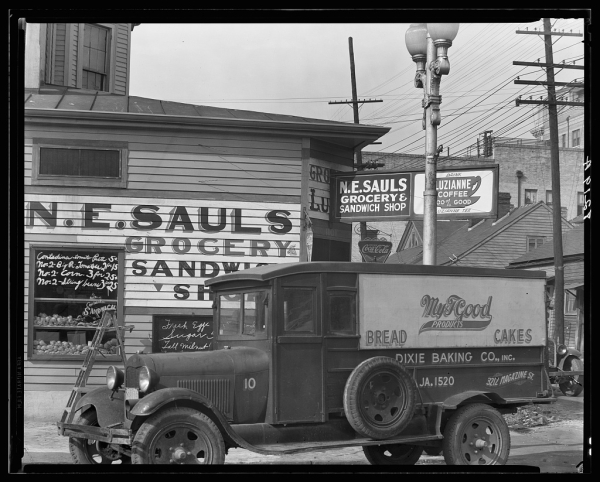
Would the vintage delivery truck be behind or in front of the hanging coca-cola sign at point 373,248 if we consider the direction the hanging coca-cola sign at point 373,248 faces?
in front

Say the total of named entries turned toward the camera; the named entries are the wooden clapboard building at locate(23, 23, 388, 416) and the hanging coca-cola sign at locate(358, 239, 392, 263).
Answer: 2

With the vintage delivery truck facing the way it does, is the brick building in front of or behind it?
behind

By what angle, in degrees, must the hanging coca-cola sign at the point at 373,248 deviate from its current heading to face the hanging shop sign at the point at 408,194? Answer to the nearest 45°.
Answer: approximately 45° to its left

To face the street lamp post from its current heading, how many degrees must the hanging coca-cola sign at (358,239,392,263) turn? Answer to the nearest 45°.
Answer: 0° — it already faces it

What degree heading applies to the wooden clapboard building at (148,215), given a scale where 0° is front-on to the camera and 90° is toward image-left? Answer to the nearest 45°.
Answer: approximately 0°
